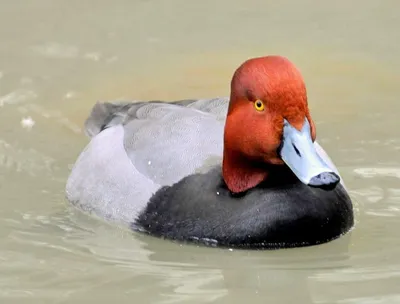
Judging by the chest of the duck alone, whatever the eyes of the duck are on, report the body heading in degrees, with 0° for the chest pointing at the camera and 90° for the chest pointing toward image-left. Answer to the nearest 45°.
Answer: approximately 315°
